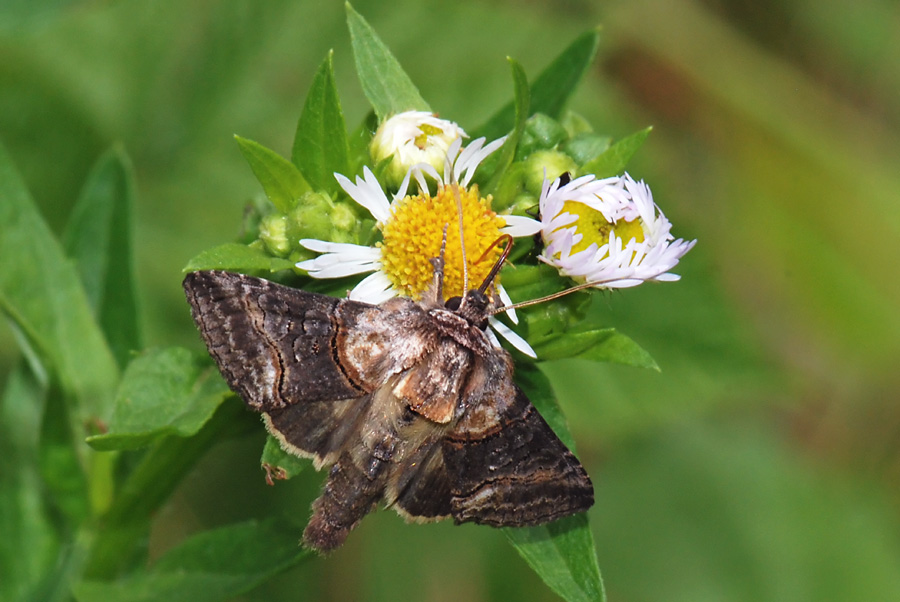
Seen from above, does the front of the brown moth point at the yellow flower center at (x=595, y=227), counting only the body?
yes

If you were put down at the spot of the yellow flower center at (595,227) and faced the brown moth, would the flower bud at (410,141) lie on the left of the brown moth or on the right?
right

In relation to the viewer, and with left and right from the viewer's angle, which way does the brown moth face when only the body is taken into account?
facing away from the viewer and to the right of the viewer

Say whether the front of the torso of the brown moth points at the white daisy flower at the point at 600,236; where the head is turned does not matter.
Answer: yes
